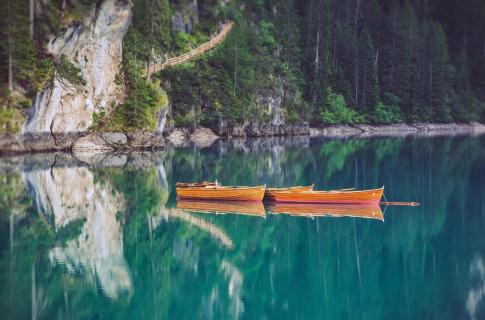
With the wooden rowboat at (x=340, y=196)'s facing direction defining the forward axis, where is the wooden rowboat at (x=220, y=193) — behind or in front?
behind

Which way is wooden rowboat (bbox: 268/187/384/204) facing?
to the viewer's right

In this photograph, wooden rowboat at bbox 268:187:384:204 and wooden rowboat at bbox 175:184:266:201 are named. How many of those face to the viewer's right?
2

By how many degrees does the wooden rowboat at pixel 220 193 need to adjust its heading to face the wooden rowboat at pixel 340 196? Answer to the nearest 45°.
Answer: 0° — it already faces it

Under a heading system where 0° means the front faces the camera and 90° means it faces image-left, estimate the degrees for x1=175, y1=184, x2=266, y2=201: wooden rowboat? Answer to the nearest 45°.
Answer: approximately 270°
